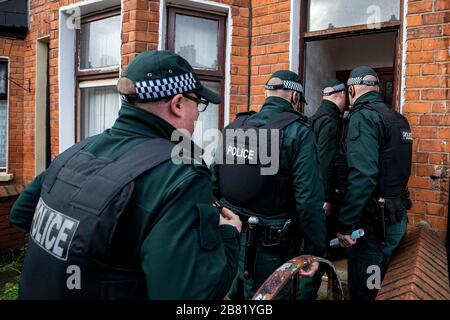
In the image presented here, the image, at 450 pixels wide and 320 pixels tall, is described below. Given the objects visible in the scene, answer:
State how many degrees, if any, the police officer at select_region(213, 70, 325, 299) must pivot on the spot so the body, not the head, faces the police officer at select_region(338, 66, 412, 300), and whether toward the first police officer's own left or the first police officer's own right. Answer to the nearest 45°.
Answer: approximately 45° to the first police officer's own right

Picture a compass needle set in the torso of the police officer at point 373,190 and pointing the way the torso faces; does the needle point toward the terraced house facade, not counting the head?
yes

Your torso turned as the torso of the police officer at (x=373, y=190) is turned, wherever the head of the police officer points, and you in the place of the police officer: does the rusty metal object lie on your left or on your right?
on your left

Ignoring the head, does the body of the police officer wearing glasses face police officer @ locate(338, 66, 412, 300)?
yes

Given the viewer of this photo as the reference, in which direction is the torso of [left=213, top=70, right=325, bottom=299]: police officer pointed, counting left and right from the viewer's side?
facing away from the viewer and to the right of the viewer

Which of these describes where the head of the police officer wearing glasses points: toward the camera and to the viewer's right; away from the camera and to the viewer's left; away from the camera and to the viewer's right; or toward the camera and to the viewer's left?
away from the camera and to the viewer's right

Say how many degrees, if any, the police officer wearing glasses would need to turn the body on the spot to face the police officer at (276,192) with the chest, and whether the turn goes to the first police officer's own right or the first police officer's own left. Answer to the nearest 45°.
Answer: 0° — they already face them

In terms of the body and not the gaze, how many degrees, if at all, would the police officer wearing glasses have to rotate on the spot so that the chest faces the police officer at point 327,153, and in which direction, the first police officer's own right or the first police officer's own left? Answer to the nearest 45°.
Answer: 0° — they already face them

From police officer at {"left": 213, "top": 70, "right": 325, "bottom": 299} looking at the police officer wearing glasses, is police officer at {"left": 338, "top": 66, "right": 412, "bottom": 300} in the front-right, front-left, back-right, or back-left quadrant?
back-left

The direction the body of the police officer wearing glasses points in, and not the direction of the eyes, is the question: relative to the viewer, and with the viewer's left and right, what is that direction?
facing away from the viewer and to the right of the viewer
